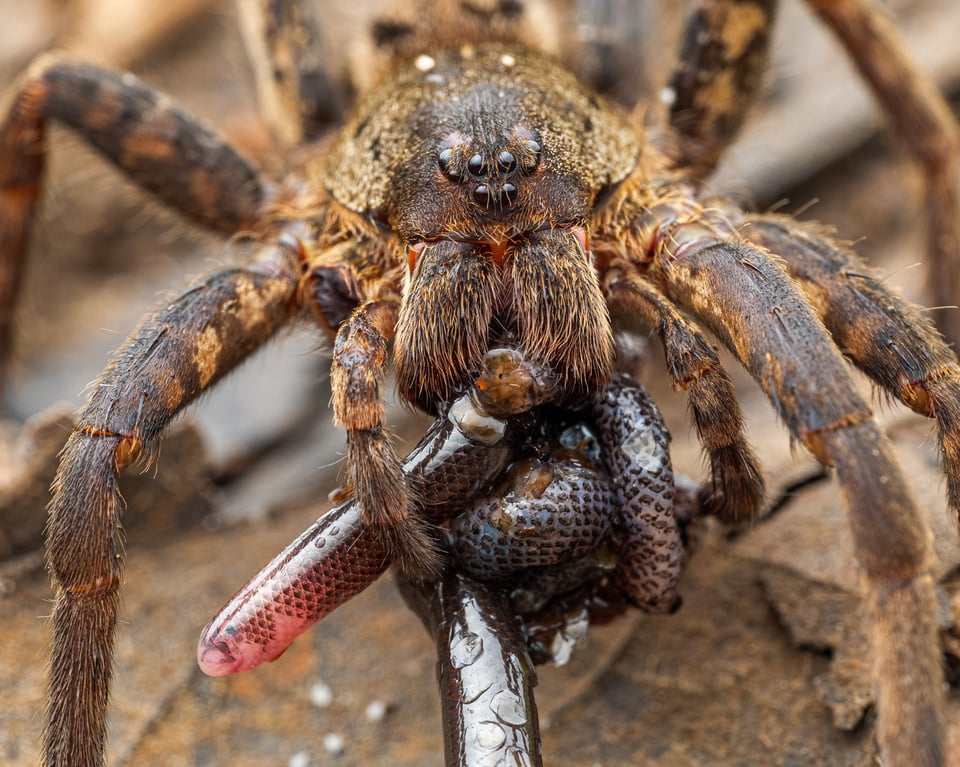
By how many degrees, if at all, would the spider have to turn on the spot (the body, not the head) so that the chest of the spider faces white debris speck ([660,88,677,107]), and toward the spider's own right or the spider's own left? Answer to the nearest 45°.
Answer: approximately 135° to the spider's own left

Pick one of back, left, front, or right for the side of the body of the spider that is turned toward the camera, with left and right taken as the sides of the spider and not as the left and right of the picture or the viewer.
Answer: front
